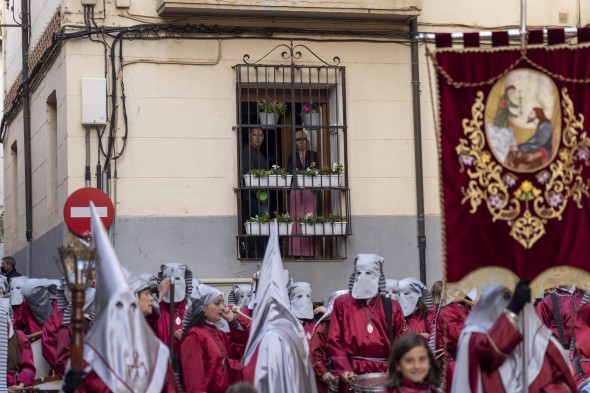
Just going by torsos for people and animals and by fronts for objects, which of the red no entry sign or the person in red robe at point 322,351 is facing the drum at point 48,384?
the red no entry sign

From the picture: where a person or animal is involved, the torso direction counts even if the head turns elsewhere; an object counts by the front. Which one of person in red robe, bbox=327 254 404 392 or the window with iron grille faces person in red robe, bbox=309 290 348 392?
the window with iron grille
